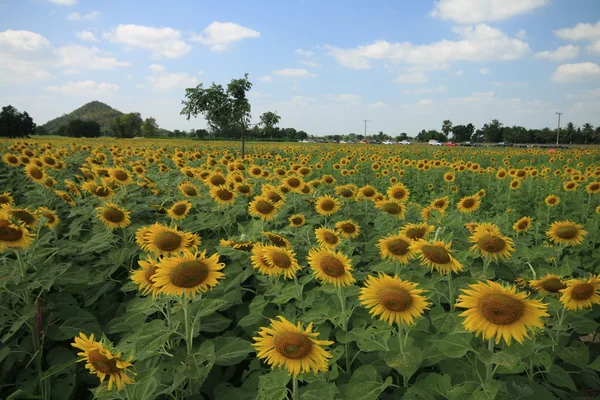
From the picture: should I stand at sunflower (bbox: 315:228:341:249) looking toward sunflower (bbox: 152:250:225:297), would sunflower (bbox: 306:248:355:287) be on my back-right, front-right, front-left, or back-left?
front-left

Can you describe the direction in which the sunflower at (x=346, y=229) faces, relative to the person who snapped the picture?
facing the viewer

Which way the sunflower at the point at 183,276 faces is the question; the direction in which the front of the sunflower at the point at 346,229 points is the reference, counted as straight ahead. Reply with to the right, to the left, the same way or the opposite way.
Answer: the same way

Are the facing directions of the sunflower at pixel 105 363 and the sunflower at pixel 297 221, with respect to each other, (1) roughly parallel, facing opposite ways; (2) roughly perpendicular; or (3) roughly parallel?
roughly parallel

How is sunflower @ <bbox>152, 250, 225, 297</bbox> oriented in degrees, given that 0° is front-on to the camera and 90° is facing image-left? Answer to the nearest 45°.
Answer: approximately 0°

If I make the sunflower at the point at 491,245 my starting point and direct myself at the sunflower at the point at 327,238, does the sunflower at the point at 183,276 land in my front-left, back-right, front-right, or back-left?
front-left

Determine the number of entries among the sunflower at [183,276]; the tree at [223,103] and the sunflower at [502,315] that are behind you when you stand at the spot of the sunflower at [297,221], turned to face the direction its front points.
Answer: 1

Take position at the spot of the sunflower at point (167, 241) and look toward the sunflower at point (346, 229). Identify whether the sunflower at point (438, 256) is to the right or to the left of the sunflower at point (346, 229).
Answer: right

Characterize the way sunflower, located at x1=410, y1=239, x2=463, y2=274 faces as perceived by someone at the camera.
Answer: facing the viewer and to the left of the viewer

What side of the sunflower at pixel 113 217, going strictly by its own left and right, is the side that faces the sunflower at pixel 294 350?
front

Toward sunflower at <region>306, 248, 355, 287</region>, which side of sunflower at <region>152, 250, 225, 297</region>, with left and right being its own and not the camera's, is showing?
left

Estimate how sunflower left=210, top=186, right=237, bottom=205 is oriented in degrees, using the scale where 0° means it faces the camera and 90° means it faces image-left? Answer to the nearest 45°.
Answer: approximately 0°

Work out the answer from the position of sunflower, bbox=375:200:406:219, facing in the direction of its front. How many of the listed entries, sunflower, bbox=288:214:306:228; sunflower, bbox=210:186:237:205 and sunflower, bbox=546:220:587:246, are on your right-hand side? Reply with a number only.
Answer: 2

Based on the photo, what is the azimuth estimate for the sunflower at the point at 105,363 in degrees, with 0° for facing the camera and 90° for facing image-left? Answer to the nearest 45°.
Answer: approximately 45°

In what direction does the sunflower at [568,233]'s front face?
toward the camera

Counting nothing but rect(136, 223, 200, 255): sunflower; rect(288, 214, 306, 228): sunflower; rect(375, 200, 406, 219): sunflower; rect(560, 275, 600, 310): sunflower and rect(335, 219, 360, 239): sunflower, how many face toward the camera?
5
